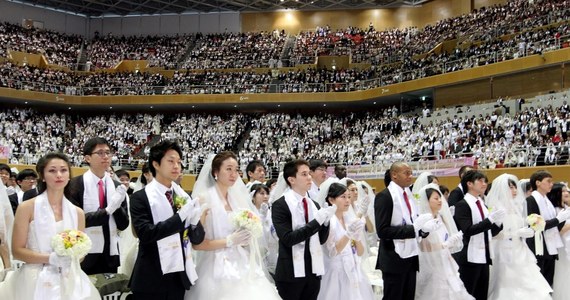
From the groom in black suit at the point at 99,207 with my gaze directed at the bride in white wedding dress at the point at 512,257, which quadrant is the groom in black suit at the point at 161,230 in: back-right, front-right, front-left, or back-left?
front-right

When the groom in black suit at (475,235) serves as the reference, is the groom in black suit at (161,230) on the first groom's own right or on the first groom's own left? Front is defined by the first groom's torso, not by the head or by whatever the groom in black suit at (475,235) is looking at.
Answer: on the first groom's own right

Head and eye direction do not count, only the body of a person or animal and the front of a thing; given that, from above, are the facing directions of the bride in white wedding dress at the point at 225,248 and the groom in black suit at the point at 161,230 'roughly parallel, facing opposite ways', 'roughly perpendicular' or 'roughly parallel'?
roughly parallel

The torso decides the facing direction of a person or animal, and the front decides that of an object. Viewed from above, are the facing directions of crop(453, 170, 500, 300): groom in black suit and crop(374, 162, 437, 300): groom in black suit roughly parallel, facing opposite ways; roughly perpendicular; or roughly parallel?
roughly parallel

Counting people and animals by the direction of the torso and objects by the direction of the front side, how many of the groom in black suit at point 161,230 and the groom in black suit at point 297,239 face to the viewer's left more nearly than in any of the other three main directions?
0

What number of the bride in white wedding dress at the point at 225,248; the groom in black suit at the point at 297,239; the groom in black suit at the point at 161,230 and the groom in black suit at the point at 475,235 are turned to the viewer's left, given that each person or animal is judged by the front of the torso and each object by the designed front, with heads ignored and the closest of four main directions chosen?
0

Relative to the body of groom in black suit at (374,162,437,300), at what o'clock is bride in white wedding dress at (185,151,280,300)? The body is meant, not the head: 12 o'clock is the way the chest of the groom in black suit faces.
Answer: The bride in white wedding dress is roughly at 3 o'clock from the groom in black suit.

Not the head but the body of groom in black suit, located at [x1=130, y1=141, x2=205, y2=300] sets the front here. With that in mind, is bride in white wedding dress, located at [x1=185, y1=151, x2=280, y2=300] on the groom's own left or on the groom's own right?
on the groom's own left

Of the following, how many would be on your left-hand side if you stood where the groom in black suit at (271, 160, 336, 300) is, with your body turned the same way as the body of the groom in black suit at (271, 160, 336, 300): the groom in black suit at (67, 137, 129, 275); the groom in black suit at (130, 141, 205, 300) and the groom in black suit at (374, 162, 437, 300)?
1

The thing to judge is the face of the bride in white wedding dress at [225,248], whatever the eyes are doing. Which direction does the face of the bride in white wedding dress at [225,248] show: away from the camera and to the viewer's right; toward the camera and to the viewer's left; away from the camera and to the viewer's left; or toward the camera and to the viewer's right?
toward the camera and to the viewer's right

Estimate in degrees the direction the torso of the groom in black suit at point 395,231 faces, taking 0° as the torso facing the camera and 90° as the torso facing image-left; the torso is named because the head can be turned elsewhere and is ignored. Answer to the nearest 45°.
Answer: approximately 315°

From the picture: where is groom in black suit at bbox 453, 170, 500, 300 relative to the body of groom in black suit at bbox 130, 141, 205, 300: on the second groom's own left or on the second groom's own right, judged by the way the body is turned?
on the second groom's own left

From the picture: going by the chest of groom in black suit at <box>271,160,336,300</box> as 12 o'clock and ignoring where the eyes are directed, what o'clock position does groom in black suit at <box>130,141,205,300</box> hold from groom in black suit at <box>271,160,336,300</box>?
groom in black suit at <box>130,141,205,300</box> is roughly at 3 o'clock from groom in black suit at <box>271,160,336,300</box>.

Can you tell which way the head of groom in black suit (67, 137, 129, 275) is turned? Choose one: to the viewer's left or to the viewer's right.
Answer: to the viewer's right

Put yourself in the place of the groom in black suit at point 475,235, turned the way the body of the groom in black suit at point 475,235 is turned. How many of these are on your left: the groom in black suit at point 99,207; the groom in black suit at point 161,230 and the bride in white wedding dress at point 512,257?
1

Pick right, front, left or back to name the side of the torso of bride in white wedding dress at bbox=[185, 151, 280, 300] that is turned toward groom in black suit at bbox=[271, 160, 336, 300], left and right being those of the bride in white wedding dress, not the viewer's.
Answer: left

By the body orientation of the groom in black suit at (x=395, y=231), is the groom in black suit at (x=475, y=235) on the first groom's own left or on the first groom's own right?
on the first groom's own left

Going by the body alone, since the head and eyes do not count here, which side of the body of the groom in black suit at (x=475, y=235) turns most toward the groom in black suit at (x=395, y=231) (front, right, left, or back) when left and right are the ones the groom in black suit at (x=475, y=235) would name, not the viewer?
right
